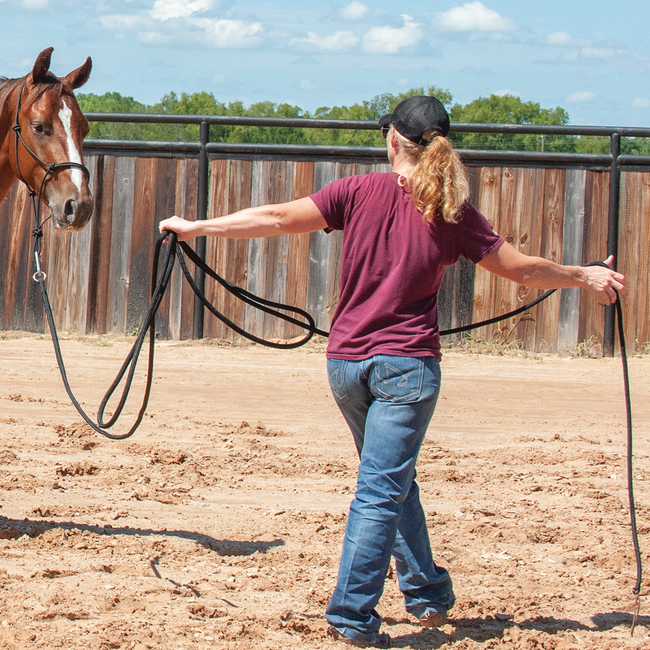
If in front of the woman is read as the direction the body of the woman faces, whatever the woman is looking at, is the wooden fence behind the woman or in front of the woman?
in front

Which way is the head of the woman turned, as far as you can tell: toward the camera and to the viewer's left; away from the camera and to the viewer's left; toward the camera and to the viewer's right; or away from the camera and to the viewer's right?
away from the camera and to the viewer's left

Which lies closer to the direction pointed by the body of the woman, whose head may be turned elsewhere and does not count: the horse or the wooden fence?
the wooden fence

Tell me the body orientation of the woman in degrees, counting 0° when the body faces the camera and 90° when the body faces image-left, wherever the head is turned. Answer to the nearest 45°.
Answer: approximately 180°

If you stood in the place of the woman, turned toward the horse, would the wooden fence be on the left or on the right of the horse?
right

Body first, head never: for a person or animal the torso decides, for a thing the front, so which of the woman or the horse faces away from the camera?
the woman

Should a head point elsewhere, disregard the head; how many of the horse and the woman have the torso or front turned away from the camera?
1
